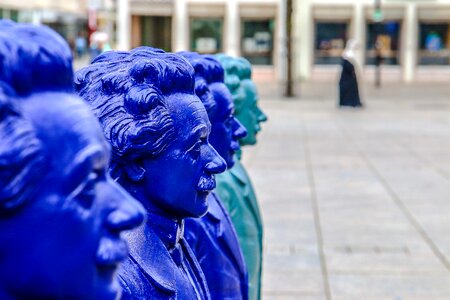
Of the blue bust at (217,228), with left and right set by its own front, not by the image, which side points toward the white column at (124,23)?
left

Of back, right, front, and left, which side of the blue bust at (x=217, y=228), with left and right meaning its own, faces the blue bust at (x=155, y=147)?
right

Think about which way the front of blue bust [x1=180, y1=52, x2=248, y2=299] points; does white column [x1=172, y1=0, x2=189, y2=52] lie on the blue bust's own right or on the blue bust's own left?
on the blue bust's own left

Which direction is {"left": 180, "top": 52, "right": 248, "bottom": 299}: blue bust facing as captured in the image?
to the viewer's right

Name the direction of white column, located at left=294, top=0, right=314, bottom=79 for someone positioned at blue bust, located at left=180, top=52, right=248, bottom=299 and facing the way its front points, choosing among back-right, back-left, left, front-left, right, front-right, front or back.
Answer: left

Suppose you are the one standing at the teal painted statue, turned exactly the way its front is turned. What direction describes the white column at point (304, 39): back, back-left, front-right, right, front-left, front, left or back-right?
left

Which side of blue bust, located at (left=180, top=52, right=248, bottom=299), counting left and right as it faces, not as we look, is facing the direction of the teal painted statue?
left

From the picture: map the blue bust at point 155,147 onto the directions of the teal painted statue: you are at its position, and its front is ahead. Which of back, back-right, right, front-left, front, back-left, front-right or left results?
right

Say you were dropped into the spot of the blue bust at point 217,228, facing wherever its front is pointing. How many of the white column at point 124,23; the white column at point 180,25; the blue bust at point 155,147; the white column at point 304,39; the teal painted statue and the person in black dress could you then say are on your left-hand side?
5

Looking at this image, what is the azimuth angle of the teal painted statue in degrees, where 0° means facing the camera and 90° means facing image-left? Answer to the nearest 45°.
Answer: approximately 270°

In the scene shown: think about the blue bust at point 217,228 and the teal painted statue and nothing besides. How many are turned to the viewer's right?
2

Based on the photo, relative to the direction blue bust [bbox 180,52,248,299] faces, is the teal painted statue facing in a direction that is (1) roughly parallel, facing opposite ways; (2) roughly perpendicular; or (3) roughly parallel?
roughly parallel
